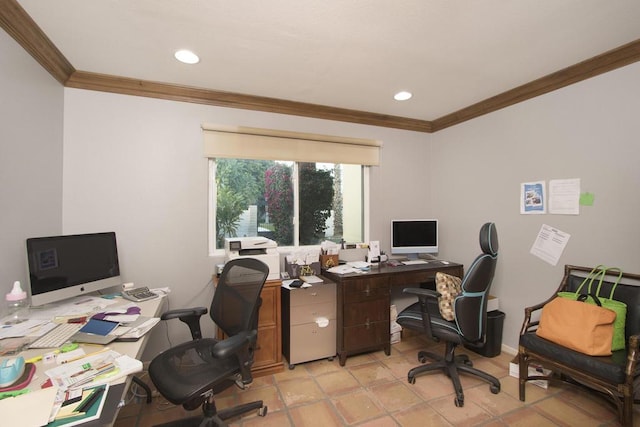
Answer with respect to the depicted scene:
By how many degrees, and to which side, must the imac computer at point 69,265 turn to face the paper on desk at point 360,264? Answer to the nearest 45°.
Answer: approximately 45° to its left

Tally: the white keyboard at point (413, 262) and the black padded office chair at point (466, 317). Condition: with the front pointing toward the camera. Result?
1

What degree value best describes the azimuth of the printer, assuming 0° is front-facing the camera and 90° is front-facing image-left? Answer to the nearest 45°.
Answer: approximately 0°

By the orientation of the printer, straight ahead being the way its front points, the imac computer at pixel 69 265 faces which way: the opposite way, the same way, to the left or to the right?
to the left

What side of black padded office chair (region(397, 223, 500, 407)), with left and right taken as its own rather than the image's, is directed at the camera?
left

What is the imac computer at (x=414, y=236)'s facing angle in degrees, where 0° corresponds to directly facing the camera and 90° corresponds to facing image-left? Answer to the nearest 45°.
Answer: approximately 0°
